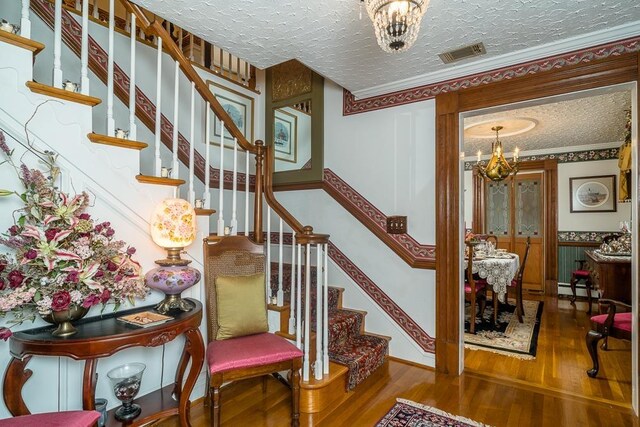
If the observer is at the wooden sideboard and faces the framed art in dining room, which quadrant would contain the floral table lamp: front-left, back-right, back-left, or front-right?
back-left

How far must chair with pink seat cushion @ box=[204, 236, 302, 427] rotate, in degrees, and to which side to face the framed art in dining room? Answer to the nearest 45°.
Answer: approximately 90° to its left

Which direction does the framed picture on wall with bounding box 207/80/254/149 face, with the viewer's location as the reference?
facing the viewer and to the right of the viewer

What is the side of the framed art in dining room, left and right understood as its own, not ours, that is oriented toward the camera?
front

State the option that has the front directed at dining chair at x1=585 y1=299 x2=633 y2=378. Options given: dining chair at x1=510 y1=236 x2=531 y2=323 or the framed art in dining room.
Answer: the framed art in dining room

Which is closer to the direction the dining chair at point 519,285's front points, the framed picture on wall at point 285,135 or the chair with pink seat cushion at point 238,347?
the framed picture on wall

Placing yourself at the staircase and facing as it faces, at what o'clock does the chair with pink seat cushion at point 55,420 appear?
The chair with pink seat cushion is roughly at 2 o'clock from the staircase.

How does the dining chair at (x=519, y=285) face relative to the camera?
to the viewer's left

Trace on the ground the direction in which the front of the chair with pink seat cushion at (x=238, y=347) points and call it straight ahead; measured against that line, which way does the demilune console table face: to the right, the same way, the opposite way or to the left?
the same way

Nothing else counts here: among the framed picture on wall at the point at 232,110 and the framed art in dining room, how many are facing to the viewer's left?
0

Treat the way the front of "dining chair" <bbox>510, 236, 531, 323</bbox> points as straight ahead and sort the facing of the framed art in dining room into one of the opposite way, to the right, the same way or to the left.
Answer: to the left

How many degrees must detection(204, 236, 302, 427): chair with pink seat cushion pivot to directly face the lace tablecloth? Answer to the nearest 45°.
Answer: approximately 90° to its left

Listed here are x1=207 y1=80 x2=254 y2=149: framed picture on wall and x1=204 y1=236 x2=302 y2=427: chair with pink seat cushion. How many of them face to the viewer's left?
0

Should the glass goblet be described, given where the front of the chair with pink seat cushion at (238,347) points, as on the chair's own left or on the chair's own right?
on the chair's own right

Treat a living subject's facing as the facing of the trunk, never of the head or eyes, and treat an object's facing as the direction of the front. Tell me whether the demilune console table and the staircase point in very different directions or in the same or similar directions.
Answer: same or similar directions
